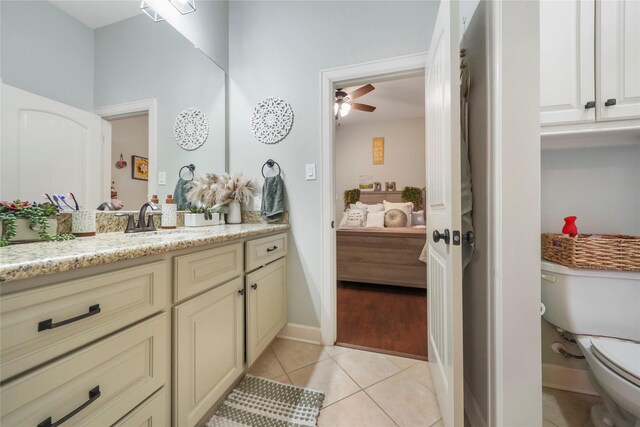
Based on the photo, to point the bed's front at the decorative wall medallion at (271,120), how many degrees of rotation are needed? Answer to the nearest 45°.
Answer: approximately 45° to its right

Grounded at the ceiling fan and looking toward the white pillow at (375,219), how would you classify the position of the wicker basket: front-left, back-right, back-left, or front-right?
back-right

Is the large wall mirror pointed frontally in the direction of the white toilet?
yes

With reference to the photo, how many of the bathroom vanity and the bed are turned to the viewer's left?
0

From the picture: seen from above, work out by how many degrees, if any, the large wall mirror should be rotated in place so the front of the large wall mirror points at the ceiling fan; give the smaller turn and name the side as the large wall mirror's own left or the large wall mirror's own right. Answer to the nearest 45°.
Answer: approximately 45° to the large wall mirror's own left

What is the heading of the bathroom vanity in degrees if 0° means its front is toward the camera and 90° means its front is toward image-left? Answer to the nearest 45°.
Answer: approximately 315°
